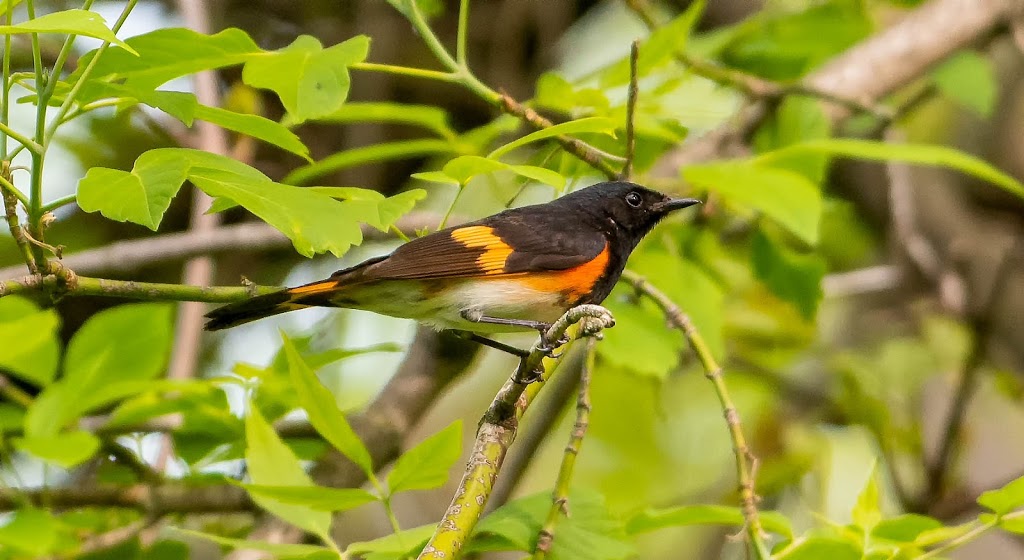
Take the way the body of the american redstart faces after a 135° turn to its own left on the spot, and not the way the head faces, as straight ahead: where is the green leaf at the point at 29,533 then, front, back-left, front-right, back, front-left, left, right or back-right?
front-left

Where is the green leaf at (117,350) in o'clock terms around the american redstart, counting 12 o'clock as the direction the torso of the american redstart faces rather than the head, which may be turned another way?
The green leaf is roughly at 6 o'clock from the american redstart.

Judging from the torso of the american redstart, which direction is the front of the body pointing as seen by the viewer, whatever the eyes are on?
to the viewer's right

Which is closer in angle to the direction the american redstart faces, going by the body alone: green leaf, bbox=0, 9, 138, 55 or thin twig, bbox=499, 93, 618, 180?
the thin twig

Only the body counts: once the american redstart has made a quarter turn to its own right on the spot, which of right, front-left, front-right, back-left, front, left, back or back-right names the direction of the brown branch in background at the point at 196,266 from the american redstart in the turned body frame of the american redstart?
back-right

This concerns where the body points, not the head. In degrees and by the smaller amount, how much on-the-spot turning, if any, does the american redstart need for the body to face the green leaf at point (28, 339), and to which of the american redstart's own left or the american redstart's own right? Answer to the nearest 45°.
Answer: approximately 180°

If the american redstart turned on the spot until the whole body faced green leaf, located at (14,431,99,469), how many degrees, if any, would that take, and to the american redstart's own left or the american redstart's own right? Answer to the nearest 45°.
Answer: approximately 180°

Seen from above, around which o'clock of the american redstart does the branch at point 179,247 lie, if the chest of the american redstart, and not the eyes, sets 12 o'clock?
The branch is roughly at 7 o'clock from the american redstart.
